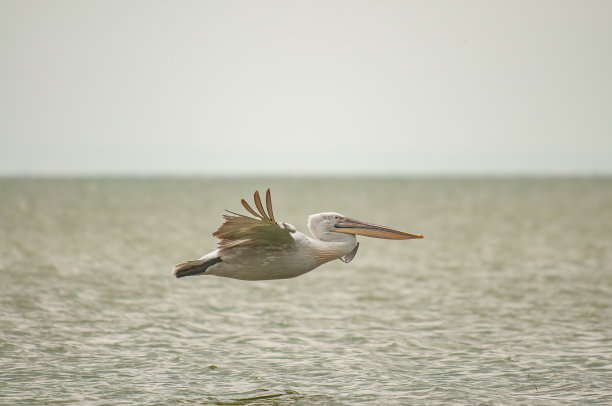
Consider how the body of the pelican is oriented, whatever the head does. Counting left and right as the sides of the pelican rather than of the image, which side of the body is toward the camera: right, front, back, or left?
right
